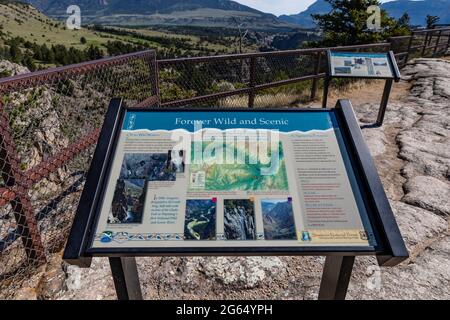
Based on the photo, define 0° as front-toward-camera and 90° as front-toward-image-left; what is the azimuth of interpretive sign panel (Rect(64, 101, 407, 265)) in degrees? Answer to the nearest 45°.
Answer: approximately 0°

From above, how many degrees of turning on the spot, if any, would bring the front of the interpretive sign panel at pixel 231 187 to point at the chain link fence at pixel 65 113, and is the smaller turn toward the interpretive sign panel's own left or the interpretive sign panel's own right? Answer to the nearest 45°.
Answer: approximately 135° to the interpretive sign panel's own right

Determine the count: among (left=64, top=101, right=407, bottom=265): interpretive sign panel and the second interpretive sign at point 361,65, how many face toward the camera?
2

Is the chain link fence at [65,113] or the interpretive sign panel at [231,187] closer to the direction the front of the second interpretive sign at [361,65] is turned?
the interpretive sign panel

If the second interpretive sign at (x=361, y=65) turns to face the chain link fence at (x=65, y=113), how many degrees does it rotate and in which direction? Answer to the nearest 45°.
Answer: approximately 45° to its right

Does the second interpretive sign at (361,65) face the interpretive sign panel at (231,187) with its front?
yes

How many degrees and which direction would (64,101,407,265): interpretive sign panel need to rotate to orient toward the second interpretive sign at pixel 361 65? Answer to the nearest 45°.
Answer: approximately 135° to its left
